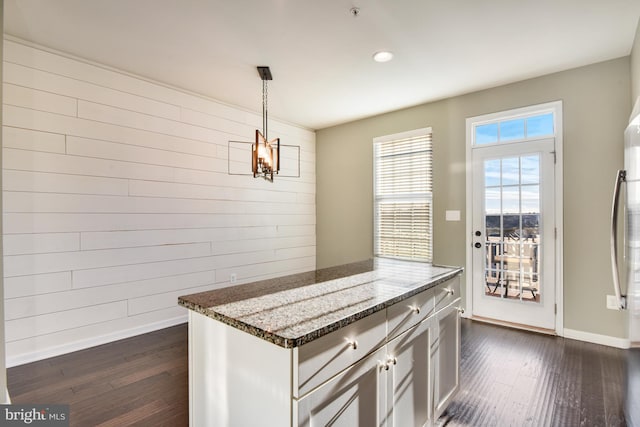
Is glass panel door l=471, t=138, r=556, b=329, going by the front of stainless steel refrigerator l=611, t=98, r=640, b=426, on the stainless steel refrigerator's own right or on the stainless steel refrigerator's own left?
on the stainless steel refrigerator's own right

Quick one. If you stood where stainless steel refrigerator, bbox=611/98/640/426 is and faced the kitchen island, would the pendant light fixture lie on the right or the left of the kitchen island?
right

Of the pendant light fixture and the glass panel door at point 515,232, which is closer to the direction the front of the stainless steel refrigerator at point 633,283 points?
the pendant light fixture

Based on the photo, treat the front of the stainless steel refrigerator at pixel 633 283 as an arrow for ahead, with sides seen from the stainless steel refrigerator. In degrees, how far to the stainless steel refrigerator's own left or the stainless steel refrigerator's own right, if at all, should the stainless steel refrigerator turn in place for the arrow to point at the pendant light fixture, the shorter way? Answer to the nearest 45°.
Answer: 0° — it already faces it

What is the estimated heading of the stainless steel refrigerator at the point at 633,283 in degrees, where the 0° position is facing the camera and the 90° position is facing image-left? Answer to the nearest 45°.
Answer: approximately 90°

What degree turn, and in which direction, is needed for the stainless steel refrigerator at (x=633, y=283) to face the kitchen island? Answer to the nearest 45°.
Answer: approximately 45° to its left

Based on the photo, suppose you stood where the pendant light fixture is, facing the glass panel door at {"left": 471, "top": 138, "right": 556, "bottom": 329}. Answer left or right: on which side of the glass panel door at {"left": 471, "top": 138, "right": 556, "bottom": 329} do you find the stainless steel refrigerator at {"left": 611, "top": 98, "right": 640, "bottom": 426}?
right
